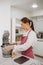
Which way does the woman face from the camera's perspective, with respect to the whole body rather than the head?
to the viewer's left
